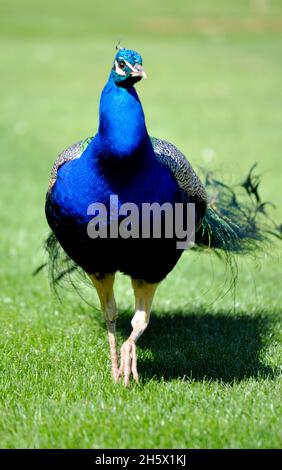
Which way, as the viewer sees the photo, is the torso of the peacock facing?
toward the camera
